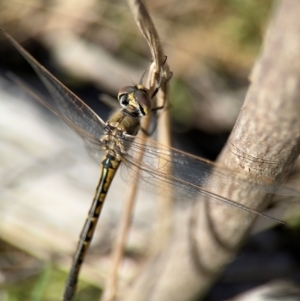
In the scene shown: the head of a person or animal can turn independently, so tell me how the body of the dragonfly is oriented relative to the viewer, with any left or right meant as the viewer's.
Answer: facing away from the viewer and to the right of the viewer
